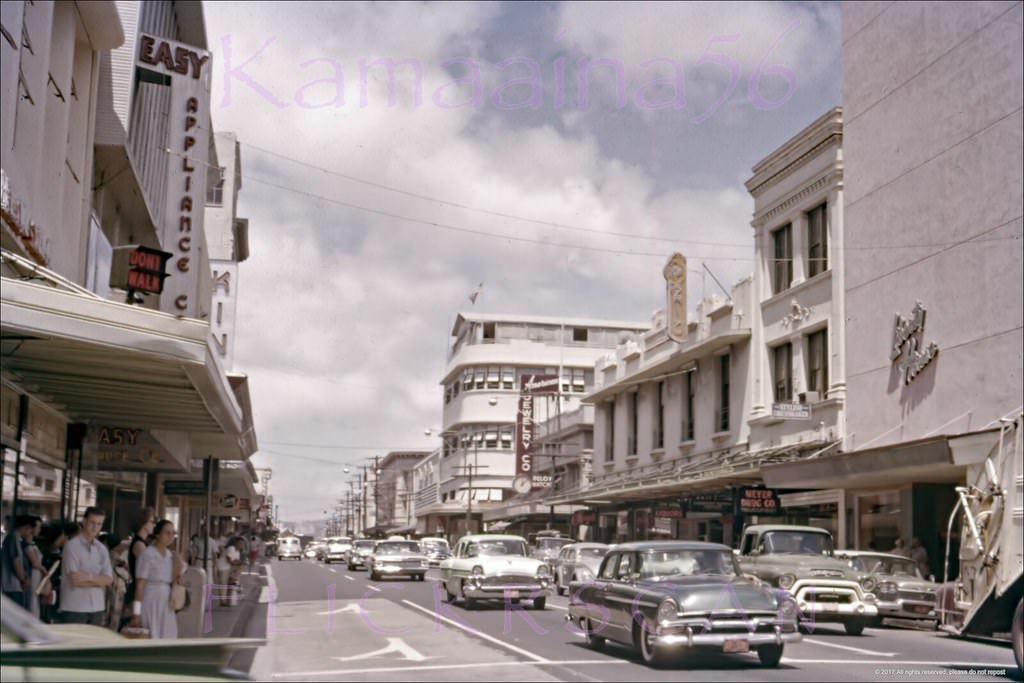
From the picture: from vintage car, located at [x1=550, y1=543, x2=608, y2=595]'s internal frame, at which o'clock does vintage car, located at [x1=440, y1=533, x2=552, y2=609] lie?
vintage car, located at [x1=440, y1=533, x2=552, y2=609] is roughly at 2 o'clock from vintage car, located at [x1=550, y1=543, x2=608, y2=595].

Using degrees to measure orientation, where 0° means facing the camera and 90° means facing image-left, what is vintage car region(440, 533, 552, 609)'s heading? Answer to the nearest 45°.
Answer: approximately 0°

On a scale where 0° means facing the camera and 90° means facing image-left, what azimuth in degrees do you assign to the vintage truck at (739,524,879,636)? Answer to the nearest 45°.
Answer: approximately 315°

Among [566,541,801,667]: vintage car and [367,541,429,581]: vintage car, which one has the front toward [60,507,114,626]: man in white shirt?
[367,541,429,581]: vintage car

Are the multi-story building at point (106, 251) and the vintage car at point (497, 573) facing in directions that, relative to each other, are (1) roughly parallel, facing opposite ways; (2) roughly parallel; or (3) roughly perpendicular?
roughly perpendicular

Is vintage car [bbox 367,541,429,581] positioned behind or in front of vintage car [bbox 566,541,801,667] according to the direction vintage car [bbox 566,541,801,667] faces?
behind

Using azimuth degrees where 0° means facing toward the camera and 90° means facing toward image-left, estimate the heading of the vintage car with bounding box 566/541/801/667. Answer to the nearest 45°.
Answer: approximately 315°

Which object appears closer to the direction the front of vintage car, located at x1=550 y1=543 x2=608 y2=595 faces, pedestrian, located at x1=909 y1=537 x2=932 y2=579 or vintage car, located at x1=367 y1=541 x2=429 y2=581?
the pedestrian

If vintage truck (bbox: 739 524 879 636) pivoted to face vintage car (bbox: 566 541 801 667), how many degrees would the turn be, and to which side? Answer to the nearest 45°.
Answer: approximately 45° to its right

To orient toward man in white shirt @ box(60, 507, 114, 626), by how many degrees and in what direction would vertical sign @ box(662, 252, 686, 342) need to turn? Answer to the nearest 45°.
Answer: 0° — it already faces them
